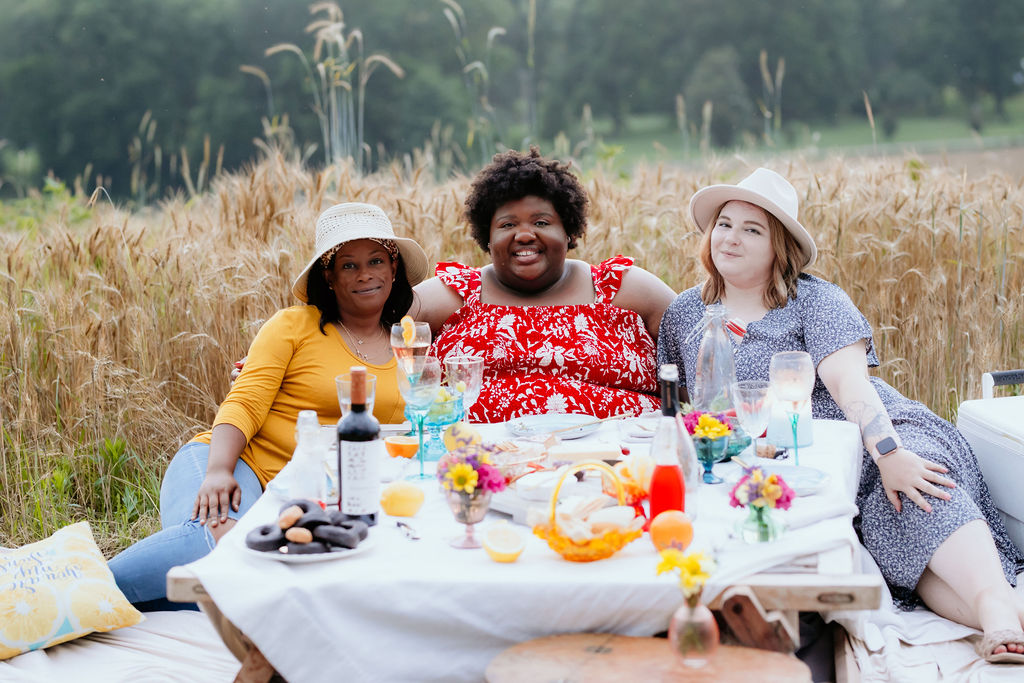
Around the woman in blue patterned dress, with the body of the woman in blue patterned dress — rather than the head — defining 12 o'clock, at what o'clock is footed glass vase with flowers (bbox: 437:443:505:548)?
The footed glass vase with flowers is roughly at 1 o'clock from the woman in blue patterned dress.

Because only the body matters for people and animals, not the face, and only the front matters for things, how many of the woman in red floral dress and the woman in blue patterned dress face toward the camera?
2

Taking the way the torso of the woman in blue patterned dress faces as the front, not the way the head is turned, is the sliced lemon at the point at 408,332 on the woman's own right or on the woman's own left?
on the woman's own right

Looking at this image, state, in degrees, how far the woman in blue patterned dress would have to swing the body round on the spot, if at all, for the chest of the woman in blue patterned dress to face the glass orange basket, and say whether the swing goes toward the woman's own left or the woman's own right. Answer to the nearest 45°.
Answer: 0° — they already face it

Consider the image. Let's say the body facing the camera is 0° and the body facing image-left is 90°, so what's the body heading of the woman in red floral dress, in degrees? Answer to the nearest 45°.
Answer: approximately 0°
